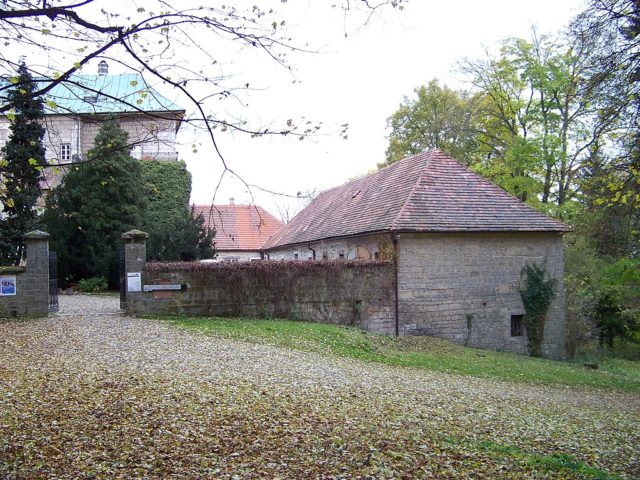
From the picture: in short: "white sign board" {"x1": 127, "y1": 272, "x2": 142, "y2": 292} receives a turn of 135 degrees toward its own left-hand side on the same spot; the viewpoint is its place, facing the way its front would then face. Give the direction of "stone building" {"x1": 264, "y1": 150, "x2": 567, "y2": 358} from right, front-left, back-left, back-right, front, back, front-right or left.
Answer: front-right

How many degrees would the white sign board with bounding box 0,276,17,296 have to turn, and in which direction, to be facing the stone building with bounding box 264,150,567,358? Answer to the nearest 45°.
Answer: approximately 90° to its left

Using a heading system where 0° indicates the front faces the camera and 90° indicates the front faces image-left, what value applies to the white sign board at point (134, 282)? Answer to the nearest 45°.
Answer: approximately 0°

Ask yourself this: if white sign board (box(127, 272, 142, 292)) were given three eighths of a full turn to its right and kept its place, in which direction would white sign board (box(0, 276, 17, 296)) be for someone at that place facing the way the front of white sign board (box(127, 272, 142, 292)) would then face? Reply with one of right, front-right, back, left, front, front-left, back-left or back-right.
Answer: front-left

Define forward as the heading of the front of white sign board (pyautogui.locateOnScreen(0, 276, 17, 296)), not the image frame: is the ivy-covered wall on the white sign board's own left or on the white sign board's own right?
on the white sign board's own left

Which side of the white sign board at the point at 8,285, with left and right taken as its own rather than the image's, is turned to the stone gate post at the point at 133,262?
left

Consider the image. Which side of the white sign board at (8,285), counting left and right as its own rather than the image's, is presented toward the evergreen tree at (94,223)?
back

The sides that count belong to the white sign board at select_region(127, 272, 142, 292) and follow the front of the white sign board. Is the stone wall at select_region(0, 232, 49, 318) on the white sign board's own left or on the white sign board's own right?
on the white sign board's own right
